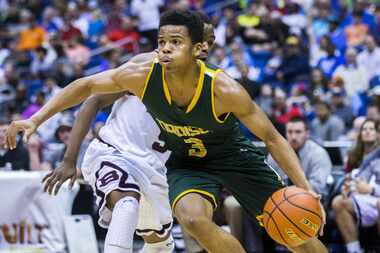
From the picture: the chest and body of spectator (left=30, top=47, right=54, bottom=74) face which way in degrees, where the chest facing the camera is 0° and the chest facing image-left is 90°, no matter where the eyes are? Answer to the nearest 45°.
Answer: approximately 0°

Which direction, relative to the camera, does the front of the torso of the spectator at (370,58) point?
toward the camera

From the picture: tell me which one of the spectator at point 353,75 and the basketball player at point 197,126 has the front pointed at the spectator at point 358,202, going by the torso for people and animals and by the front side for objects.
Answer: the spectator at point 353,75

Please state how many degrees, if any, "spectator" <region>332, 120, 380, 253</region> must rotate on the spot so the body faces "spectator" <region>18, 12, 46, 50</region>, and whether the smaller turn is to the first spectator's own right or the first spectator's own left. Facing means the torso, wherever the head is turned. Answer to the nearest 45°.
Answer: approximately 90° to the first spectator's own right

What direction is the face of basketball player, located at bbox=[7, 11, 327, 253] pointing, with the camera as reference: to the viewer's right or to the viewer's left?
to the viewer's left

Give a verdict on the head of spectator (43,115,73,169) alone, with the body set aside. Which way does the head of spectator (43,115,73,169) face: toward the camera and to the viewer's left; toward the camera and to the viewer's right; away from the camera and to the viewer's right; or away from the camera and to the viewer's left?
toward the camera and to the viewer's right

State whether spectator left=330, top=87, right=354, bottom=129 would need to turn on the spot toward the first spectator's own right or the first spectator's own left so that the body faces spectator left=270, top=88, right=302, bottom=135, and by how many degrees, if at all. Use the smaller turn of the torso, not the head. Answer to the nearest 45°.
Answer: approximately 90° to the first spectator's own right

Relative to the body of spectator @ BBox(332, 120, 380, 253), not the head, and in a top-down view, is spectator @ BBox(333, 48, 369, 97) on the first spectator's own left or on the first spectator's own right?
on the first spectator's own right

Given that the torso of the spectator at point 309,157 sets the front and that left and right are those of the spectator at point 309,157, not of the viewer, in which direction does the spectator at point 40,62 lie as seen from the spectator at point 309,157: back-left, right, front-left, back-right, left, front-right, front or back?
right

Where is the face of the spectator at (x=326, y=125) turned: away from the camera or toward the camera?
toward the camera

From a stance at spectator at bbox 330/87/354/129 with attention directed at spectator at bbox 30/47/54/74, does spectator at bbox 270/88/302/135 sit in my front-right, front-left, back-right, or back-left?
front-left

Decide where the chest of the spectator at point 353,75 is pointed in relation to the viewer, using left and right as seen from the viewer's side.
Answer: facing the viewer

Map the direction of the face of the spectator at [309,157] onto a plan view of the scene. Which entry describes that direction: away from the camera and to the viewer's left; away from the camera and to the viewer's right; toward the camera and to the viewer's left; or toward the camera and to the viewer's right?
toward the camera and to the viewer's left

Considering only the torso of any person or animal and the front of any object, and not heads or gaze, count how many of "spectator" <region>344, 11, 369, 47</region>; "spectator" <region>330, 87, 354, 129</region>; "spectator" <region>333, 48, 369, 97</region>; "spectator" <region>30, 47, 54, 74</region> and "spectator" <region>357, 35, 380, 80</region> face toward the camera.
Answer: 5

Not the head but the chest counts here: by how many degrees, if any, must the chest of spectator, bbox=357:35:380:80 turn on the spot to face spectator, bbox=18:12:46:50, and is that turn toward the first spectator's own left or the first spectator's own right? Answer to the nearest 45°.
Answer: approximately 90° to the first spectator's own right

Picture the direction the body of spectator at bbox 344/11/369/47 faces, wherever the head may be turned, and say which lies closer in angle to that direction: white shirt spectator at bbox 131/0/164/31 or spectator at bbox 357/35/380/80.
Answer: the spectator
